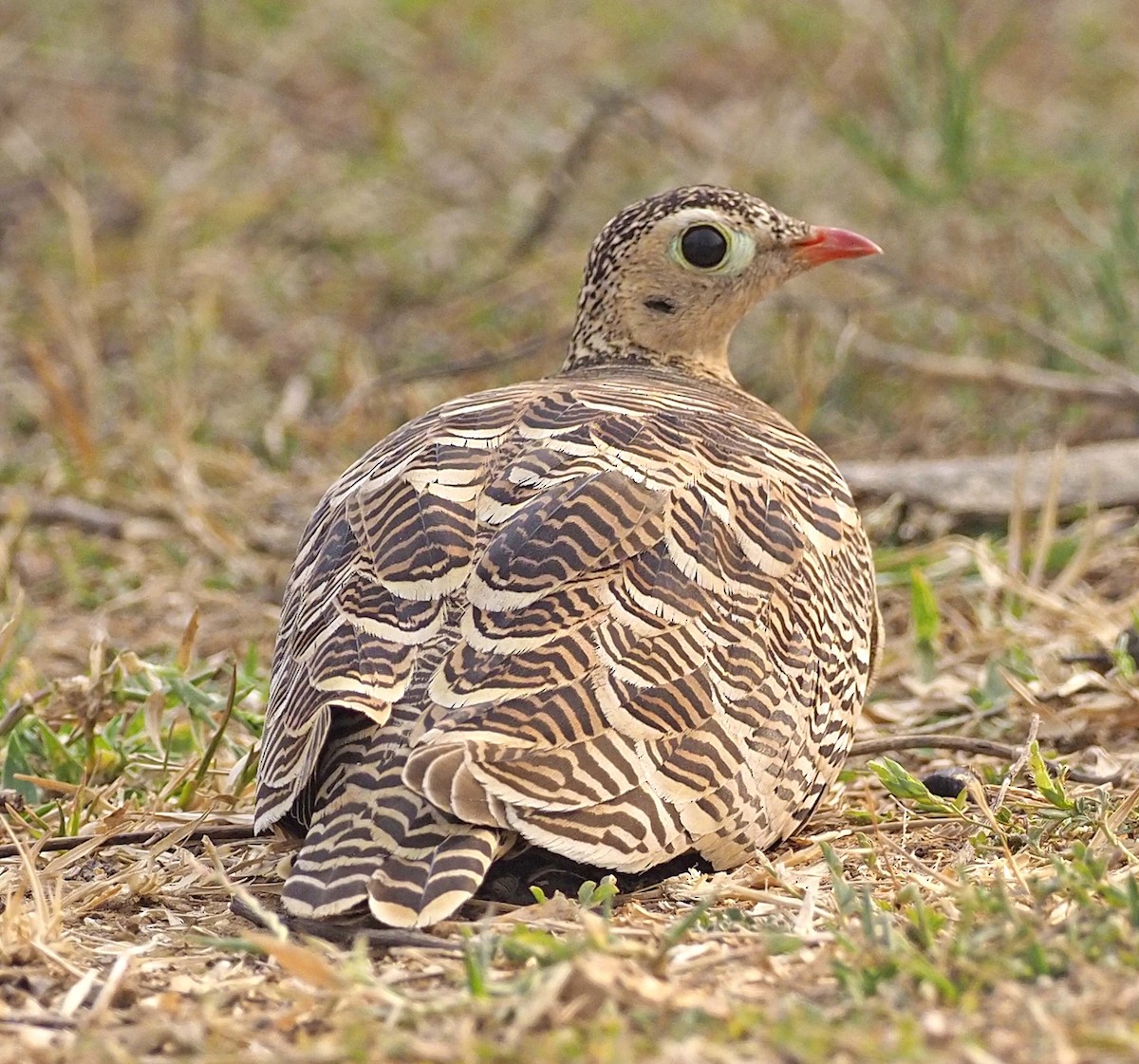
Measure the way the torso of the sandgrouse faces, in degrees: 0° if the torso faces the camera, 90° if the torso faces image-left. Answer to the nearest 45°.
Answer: approximately 225°

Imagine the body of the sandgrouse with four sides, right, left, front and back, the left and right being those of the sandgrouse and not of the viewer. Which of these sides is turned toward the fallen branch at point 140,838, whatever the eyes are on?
left

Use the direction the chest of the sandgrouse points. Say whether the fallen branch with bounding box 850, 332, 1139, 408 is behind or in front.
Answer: in front

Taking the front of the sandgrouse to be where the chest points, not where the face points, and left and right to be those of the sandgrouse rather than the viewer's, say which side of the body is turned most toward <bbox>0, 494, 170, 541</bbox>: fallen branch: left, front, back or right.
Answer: left

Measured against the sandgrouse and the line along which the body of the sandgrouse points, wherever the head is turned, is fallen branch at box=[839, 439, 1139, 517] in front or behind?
in front
